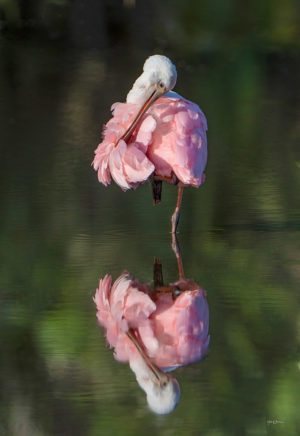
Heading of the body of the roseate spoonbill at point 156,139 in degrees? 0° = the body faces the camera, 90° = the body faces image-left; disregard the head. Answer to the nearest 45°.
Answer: approximately 45°
